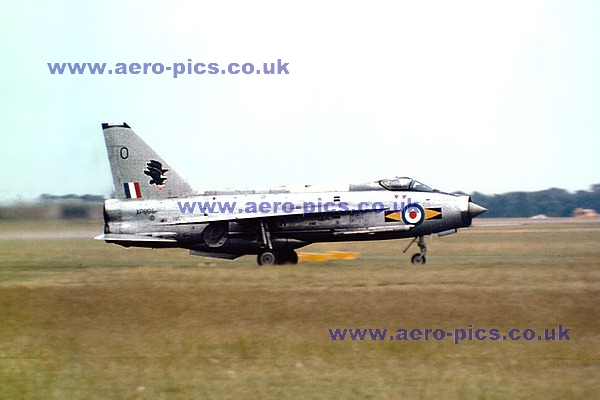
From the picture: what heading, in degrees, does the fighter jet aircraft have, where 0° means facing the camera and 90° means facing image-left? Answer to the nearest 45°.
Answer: approximately 270°
